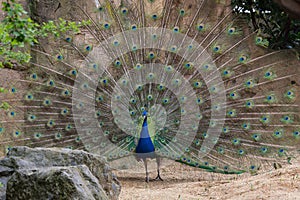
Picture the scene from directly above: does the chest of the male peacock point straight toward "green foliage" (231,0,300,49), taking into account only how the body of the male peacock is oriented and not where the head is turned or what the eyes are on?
no

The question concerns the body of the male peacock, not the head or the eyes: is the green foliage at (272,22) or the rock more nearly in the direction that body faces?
the rock

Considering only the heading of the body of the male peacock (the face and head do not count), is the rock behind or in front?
in front

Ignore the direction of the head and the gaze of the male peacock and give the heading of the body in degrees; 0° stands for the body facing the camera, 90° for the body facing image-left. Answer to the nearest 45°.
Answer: approximately 0°
